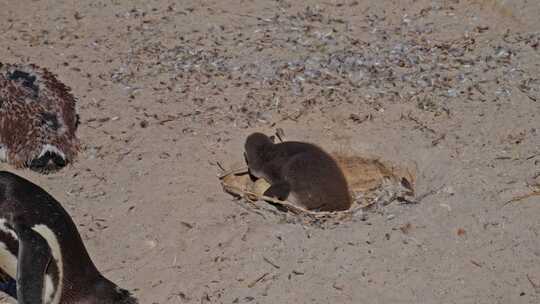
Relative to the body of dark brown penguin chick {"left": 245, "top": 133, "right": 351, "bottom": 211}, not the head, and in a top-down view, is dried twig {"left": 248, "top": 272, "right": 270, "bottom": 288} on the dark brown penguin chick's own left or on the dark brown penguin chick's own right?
on the dark brown penguin chick's own left

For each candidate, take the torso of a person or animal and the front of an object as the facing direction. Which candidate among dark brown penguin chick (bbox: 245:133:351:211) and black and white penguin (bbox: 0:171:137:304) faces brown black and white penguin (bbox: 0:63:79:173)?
dark brown penguin chick (bbox: 245:133:351:211)

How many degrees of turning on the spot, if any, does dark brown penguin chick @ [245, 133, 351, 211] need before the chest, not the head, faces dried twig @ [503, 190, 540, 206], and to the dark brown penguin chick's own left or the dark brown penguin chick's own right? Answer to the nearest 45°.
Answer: approximately 180°

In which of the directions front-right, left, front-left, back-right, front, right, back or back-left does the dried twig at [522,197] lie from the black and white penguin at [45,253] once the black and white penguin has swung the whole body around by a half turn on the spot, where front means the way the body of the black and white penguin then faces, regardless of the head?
front

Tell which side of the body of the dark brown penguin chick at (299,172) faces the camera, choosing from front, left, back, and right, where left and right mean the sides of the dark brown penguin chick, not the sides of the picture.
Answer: left

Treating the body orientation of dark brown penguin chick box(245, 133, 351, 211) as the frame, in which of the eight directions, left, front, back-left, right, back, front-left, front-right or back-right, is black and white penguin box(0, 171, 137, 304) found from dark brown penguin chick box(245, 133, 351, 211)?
front-left

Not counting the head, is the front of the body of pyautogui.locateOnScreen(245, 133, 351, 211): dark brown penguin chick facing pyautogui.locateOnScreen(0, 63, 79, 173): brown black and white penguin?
yes

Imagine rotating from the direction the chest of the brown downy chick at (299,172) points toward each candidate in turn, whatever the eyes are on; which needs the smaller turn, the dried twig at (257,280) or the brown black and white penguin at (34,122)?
the brown black and white penguin

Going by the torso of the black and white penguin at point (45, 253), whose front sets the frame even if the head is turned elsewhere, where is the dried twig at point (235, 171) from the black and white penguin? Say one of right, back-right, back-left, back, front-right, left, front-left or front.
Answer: back-right

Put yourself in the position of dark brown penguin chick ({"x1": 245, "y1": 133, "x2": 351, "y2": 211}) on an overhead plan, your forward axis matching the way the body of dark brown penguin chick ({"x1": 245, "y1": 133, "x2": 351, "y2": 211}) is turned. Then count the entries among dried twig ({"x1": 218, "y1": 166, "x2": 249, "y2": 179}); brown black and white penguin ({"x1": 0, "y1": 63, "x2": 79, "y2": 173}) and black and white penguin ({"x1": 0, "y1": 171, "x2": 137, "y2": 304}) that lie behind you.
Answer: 0
